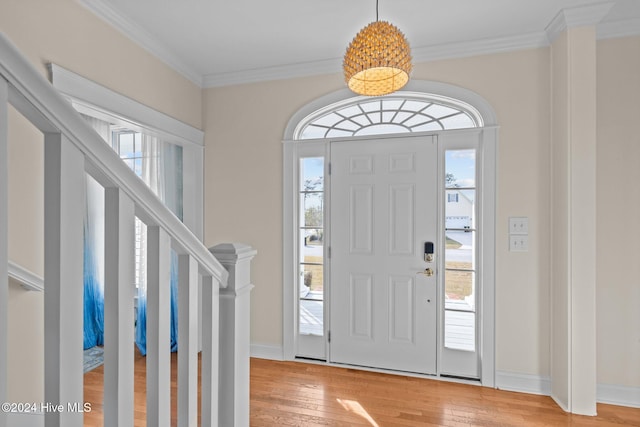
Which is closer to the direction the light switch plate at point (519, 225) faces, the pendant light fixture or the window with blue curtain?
the pendant light fixture

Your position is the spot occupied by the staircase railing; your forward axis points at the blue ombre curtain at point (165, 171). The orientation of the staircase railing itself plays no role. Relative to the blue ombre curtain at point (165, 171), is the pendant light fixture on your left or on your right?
right

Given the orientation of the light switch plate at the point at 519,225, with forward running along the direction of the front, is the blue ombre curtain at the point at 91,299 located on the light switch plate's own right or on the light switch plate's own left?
on the light switch plate's own right

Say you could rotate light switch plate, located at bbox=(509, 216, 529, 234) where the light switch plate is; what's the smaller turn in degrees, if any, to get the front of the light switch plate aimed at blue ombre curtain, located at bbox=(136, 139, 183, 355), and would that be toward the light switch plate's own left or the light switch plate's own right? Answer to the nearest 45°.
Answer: approximately 90° to the light switch plate's own right

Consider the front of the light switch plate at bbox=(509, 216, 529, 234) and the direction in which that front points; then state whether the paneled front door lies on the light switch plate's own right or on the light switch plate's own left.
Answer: on the light switch plate's own right

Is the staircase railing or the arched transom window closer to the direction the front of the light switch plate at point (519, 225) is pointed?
the staircase railing

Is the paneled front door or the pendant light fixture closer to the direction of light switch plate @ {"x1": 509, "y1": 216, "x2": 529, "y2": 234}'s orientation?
the pendant light fixture

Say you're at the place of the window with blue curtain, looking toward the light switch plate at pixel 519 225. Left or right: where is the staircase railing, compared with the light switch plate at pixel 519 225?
right

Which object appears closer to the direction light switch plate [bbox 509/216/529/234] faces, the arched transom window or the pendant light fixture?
the pendant light fixture

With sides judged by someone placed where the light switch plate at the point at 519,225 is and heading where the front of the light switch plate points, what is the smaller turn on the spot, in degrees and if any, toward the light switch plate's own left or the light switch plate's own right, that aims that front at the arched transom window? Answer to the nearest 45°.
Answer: approximately 90° to the light switch plate's own right

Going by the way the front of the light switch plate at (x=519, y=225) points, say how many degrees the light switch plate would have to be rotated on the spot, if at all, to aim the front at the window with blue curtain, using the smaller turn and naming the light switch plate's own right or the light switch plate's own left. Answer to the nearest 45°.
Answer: approximately 90° to the light switch plate's own right

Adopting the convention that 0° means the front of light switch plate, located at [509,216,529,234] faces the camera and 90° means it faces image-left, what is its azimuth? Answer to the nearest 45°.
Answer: approximately 0°
